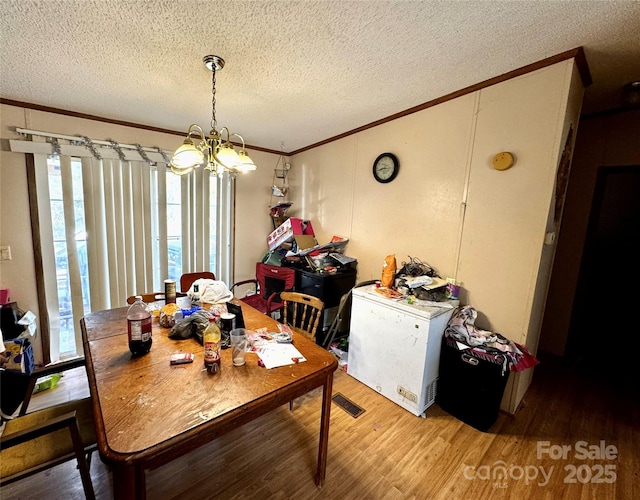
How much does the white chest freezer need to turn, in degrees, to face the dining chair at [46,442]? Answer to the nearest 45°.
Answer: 0° — it already faces it

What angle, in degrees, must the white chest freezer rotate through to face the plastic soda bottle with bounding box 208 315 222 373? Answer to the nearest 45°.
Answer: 0° — it already faces it

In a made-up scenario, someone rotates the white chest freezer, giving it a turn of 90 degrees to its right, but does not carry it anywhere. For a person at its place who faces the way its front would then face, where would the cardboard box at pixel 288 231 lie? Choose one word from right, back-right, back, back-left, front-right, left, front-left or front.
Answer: front

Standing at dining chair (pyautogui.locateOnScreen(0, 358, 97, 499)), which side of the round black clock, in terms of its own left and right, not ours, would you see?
front

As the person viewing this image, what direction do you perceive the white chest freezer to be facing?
facing the viewer and to the left of the viewer

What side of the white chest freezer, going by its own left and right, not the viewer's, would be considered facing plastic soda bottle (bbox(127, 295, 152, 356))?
front

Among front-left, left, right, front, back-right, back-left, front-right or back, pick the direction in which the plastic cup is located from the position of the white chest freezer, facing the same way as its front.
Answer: front

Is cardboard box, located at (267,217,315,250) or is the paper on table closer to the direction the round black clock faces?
the paper on table

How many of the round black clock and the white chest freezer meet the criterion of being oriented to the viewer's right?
0

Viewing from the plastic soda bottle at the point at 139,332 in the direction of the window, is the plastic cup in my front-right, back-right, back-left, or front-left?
back-right
